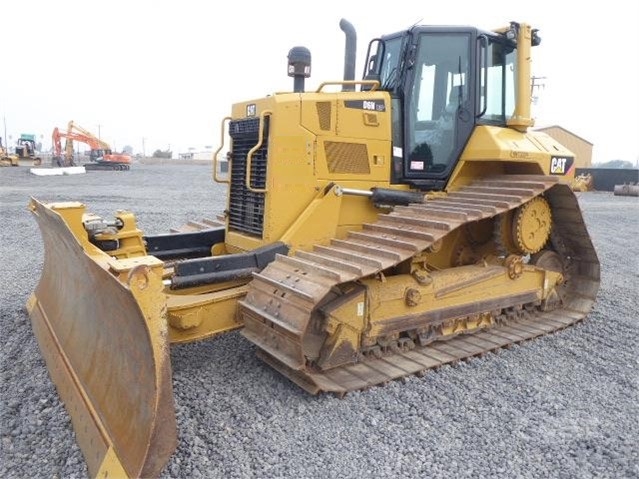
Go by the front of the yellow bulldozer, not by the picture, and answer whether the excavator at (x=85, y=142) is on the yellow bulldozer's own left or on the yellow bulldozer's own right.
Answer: on the yellow bulldozer's own right

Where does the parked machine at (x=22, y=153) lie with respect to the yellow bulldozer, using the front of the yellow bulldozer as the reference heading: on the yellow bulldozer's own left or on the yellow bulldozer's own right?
on the yellow bulldozer's own right

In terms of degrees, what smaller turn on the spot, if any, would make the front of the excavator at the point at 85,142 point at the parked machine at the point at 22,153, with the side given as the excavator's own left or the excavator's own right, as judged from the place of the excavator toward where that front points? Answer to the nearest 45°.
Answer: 0° — it already faces it

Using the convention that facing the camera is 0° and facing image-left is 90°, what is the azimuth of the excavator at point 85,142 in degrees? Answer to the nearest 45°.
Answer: approximately 90°

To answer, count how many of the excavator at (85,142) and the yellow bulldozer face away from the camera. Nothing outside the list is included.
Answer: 0

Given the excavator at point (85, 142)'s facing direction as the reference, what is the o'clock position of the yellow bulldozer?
The yellow bulldozer is roughly at 9 o'clock from the excavator.

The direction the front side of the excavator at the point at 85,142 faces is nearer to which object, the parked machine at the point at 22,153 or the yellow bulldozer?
the parked machine

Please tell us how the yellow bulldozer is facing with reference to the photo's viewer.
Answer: facing the viewer and to the left of the viewer
